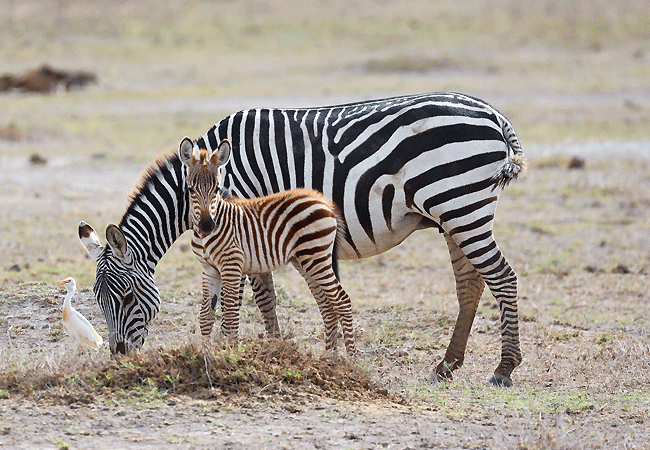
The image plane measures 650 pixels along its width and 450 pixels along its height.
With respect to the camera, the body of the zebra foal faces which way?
to the viewer's left

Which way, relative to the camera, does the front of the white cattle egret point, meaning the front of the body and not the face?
to the viewer's left

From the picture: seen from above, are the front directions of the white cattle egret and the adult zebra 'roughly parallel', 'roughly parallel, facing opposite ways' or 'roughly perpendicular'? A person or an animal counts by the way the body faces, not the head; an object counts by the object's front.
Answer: roughly parallel

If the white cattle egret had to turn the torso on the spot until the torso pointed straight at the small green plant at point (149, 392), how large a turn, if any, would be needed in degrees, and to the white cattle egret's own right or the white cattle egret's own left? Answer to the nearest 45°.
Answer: approximately 90° to the white cattle egret's own left

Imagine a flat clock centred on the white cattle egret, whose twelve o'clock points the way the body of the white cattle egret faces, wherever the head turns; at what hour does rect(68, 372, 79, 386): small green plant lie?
The small green plant is roughly at 9 o'clock from the white cattle egret.

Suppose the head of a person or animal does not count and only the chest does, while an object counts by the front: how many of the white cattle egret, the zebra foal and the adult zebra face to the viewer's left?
3

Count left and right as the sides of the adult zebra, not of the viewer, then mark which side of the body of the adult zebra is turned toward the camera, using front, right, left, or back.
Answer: left

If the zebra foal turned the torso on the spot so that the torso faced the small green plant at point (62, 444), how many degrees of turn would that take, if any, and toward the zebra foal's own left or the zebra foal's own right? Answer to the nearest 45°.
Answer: approximately 45° to the zebra foal's own left

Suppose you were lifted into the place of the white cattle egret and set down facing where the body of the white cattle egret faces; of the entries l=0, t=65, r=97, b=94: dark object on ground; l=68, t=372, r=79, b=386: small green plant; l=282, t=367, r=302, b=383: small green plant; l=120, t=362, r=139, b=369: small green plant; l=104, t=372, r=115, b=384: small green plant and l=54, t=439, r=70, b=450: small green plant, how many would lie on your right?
1

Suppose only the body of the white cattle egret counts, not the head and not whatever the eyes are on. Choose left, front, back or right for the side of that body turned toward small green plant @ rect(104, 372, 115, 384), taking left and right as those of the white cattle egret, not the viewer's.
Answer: left

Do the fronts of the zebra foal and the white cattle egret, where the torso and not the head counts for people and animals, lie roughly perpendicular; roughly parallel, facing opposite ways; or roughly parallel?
roughly parallel

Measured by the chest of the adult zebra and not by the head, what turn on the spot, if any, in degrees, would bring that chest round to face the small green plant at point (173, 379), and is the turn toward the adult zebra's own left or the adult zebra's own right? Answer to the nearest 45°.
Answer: approximately 45° to the adult zebra's own left
